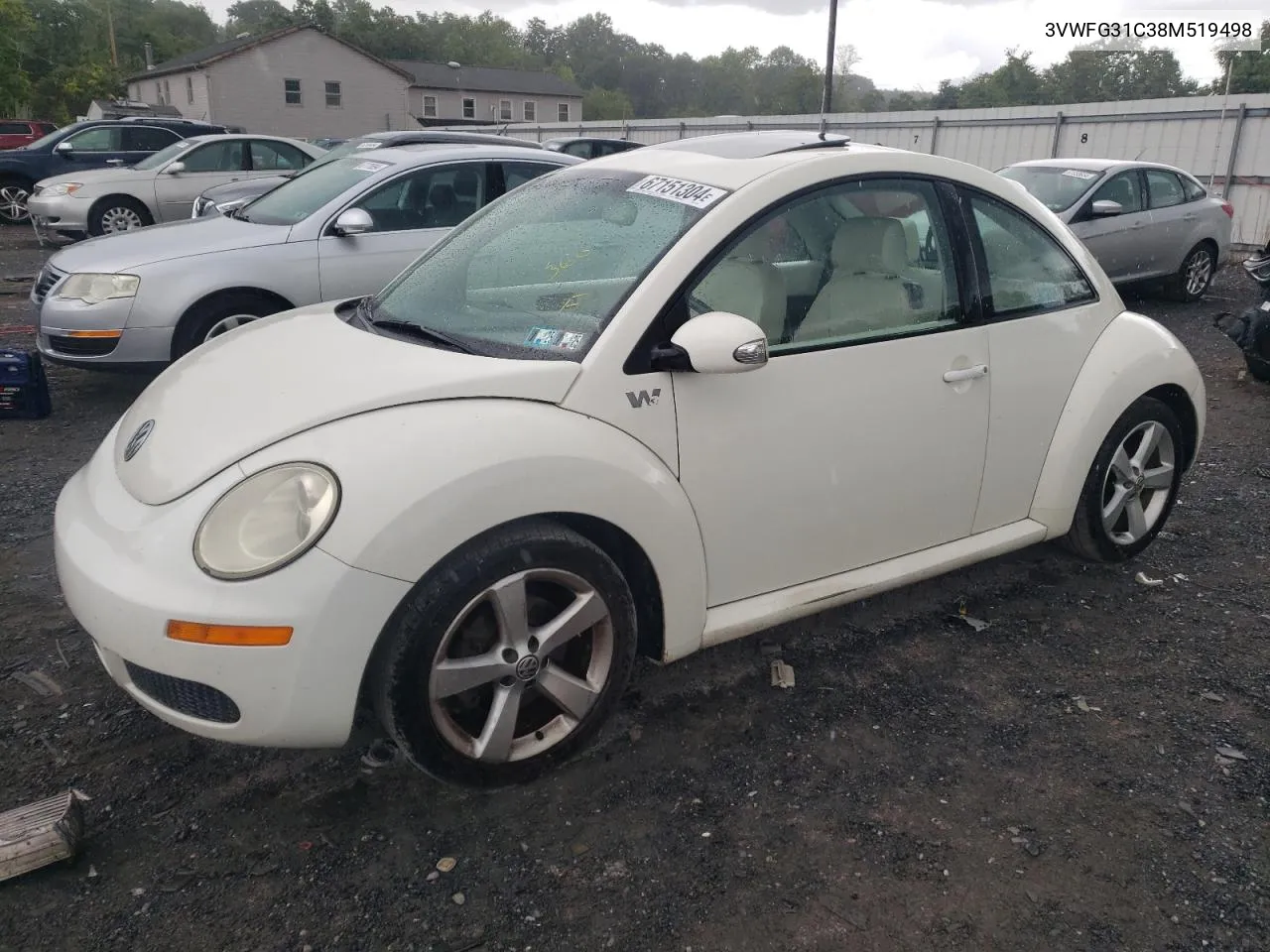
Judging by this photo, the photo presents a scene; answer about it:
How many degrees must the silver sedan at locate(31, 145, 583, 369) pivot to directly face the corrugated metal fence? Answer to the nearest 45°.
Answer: approximately 180°

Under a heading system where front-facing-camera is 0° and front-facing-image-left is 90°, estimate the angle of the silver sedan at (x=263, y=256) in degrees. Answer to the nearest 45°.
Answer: approximately 45°

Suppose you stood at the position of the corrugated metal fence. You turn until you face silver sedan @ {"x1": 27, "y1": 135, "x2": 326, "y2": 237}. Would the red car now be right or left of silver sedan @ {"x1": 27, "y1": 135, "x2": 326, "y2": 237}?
right

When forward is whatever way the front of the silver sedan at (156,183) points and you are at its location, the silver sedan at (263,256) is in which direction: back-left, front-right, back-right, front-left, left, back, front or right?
front-left

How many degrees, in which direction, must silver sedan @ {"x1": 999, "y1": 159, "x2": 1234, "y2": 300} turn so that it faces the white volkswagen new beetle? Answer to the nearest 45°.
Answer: approximately 45° to its left

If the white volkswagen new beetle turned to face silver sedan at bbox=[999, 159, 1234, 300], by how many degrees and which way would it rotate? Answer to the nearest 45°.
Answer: approximately 180°

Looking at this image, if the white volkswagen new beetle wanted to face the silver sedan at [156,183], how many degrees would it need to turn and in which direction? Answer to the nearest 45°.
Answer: approximately 90° to its right

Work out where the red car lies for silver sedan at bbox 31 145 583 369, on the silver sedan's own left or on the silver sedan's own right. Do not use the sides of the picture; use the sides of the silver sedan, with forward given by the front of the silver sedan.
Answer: on the silver sedan's own right
